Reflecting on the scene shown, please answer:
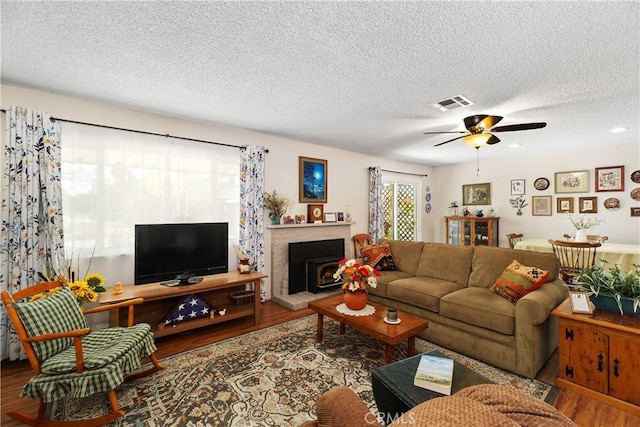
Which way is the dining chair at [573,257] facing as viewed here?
away from the camera

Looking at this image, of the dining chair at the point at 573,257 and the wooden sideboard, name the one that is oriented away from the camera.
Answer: the dining chair

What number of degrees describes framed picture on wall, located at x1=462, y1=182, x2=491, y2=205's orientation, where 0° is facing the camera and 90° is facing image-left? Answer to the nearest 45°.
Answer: approximately 0°

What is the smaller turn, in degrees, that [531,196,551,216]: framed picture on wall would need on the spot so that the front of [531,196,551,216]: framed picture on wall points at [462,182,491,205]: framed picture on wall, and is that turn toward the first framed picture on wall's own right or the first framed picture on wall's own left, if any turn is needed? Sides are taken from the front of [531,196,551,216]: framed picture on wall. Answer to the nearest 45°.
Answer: approximately 90° to the first framed picture on wall's own right

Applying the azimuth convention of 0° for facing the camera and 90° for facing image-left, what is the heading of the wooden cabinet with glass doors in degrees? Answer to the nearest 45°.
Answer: approximately 45°

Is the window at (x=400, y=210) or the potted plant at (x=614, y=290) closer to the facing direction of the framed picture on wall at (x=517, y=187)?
the potted plant

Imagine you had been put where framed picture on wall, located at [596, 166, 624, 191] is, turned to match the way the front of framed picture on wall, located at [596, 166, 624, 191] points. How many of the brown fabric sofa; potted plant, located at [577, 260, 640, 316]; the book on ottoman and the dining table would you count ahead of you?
4

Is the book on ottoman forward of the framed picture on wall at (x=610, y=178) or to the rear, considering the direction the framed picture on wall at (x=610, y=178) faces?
forward

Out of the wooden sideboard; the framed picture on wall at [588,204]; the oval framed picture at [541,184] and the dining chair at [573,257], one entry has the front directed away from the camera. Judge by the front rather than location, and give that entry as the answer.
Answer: the dining chair

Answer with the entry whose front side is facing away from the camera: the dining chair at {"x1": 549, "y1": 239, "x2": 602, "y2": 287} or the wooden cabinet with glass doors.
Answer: the dining chair

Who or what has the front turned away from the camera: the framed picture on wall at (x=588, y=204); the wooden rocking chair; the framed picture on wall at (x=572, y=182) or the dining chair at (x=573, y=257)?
the dining chair

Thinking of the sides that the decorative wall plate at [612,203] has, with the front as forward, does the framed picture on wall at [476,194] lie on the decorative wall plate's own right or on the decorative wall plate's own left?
on the decorative wall plate's own right

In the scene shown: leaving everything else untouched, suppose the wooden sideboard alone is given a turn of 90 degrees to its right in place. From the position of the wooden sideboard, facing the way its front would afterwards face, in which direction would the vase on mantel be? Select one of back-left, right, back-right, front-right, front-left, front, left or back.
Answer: front-left

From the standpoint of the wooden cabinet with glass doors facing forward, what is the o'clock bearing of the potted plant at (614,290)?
The potted plant is roughly at 10 o'clock from the wooden cabinet with glass doors.

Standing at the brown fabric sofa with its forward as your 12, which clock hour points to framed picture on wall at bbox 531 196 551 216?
The framed picture on wall is roughly at 5 o'clock from the brown fabric sofa.

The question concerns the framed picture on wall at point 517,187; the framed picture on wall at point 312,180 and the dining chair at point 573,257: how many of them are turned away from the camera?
1
